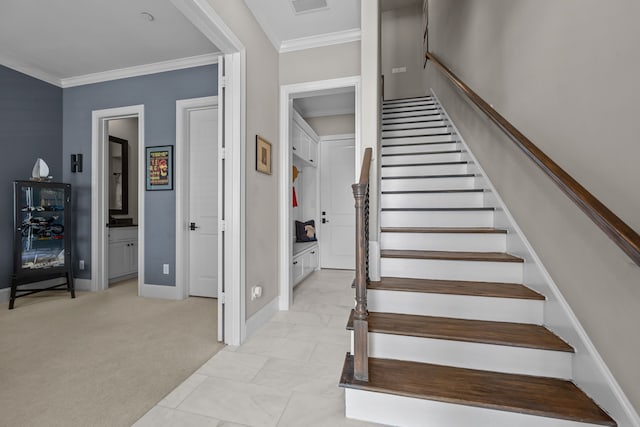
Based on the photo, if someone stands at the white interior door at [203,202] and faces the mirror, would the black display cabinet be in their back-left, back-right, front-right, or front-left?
front-left

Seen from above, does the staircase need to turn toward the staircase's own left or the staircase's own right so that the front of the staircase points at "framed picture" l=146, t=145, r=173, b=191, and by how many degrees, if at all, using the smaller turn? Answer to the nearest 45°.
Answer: approximately 90° to the staircase's own right

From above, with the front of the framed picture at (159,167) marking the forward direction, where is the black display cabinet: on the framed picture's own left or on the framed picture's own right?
on the framed picture's own right

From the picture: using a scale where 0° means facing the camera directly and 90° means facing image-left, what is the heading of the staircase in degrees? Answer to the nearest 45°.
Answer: approximately 0°

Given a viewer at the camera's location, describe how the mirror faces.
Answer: facing the viewer and to the right of the viewer

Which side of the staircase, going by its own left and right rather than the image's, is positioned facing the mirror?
right

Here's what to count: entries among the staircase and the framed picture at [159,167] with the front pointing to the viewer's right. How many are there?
0

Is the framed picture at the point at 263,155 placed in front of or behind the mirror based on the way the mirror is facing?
in front

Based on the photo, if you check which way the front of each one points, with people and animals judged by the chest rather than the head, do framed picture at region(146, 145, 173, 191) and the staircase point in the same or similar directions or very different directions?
same or similar directions

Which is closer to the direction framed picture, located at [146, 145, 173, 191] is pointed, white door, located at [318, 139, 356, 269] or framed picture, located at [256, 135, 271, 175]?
the framed picture
